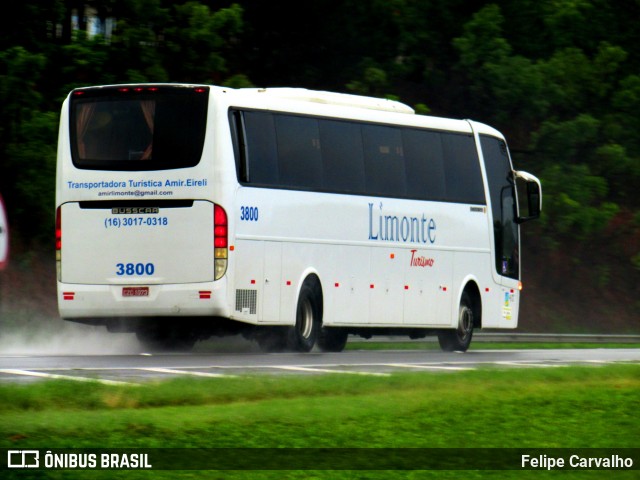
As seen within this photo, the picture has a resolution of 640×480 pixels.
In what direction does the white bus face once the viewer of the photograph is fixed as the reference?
facing away from the viewer and to the right of the viewer
